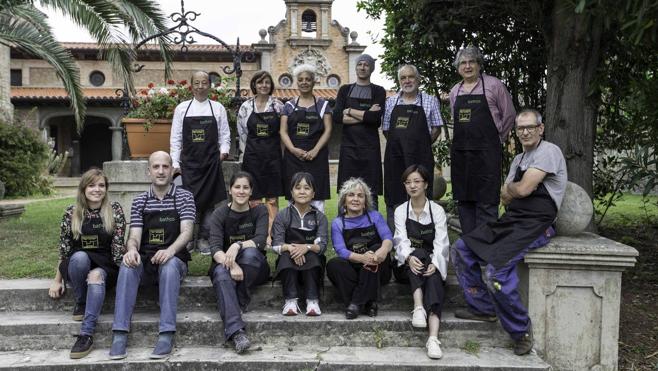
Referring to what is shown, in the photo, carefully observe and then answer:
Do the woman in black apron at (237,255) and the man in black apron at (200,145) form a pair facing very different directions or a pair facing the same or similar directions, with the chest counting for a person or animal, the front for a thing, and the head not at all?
same or similar directions

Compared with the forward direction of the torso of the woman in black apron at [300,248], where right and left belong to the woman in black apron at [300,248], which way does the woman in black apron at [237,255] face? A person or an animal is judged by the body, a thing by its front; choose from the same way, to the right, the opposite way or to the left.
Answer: the same way

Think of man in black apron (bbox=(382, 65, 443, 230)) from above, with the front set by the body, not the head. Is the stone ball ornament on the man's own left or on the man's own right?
on the man's own left

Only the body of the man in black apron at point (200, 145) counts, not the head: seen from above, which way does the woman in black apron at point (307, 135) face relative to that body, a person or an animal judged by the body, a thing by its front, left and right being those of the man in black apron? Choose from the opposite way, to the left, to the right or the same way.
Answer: the same way

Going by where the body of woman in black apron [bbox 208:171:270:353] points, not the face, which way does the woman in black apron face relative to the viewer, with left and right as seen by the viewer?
facing the viewer

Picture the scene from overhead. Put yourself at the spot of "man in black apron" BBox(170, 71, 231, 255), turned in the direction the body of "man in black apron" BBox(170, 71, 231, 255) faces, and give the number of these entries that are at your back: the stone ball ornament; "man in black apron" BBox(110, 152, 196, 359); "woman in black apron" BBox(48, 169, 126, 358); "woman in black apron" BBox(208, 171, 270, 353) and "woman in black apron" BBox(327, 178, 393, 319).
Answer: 0

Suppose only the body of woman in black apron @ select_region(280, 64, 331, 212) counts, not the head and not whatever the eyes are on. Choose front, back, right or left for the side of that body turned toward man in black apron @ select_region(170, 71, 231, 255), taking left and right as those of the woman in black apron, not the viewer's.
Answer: right

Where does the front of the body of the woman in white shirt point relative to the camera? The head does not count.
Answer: toward the camera

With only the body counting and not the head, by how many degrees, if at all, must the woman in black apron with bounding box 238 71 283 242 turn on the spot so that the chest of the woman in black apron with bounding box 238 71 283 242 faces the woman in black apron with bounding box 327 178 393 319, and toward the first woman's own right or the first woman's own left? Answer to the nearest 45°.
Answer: approximately 45° to the first woman's own left

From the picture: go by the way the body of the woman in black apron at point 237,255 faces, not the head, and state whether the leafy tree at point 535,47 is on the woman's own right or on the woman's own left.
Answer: on the woman's own left

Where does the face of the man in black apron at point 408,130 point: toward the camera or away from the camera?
toward the camera

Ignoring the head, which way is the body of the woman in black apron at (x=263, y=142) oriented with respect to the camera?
toward the camera

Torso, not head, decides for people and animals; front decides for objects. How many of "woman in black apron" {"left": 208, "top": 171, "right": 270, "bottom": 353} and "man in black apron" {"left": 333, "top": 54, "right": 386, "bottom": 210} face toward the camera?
2

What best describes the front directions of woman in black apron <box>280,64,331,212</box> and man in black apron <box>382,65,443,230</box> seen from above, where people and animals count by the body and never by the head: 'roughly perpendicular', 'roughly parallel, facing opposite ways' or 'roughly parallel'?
roughly parallel

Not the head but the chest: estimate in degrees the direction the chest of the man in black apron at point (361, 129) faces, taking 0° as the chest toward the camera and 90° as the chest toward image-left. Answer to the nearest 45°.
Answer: approximately 0°

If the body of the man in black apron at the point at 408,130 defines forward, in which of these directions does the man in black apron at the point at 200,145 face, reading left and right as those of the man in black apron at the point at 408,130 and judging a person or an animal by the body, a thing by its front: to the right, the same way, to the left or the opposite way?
the same way

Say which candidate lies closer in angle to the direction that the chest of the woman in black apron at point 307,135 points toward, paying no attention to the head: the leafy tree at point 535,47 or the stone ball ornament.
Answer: the stone ball ornament

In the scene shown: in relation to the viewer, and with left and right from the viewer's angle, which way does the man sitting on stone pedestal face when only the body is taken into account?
facing the viewer and to the left of the viewer

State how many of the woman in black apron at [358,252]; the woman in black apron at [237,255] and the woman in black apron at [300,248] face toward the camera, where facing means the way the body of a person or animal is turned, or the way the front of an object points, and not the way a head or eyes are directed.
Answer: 3
